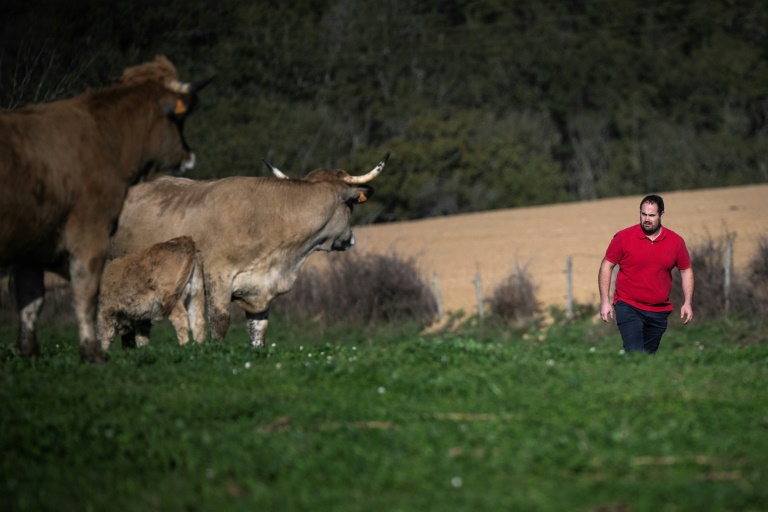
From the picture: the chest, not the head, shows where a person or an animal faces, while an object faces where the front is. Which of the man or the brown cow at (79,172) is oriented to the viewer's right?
the brown cow

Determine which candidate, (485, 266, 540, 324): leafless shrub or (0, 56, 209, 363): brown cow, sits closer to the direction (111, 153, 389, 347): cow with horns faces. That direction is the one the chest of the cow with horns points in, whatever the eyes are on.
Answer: the leafless shrub

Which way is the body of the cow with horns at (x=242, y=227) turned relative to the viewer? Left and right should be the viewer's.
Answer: facing to the right of the viewer

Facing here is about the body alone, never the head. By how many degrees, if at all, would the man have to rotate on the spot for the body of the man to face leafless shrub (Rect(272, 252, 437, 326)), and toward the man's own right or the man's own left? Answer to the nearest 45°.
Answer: approximately 135° to the man's own right

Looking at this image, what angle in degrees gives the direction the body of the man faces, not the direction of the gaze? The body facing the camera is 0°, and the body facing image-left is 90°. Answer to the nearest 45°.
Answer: approximately 0°

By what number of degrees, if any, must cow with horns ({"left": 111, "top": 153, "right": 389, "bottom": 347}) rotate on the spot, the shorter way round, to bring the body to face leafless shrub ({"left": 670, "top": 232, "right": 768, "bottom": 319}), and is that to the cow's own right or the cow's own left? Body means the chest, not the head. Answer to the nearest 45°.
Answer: approximately 45° to the cow's own left

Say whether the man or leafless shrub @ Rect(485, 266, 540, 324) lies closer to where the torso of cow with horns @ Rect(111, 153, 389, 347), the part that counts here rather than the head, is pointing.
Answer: the man

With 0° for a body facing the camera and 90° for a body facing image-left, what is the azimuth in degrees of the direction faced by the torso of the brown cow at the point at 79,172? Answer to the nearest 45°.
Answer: approximately 270°

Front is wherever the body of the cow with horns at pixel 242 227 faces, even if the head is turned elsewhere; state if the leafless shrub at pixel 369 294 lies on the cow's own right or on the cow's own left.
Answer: on the cow's own left

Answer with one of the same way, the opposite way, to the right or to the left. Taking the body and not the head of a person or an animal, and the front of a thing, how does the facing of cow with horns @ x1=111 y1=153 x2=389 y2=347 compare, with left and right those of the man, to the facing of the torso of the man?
to the left
